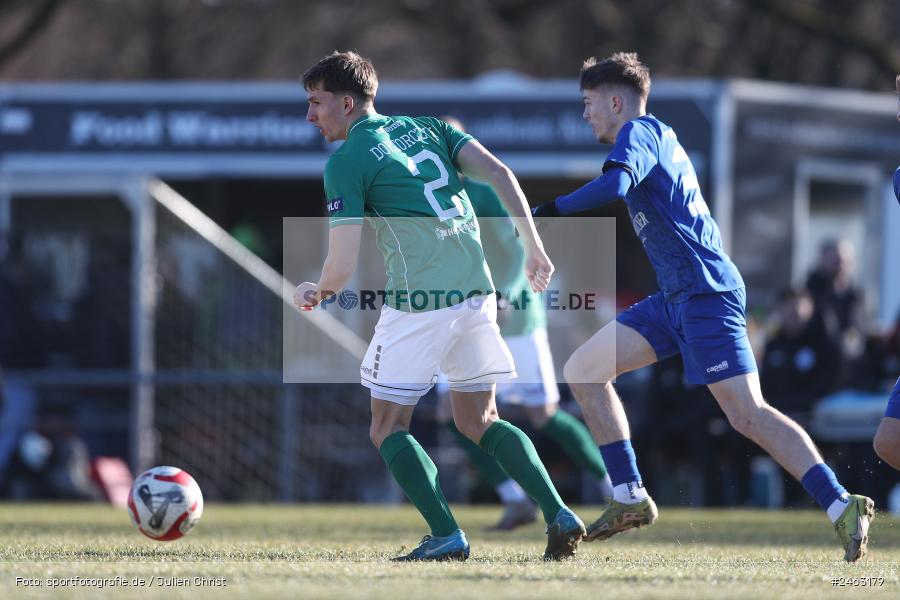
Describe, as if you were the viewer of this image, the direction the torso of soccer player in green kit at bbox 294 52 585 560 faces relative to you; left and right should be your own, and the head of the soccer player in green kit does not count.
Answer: facing away from the viewer and to the left of the viewer

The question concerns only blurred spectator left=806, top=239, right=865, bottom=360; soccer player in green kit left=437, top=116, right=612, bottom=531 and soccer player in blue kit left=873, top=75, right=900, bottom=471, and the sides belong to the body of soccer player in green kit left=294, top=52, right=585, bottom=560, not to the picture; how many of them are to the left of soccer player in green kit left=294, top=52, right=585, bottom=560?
0

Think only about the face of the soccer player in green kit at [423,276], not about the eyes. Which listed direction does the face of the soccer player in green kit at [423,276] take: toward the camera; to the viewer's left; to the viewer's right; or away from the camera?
to the viewer's left

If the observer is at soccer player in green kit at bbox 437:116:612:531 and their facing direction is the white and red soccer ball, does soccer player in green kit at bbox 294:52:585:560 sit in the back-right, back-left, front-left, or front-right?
front-left

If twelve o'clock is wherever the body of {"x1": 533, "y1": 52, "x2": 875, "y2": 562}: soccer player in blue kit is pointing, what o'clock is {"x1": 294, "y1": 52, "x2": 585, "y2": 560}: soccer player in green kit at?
The soccer player in green kit is roughly at 11 o'clock from the soccer player in blue kit.

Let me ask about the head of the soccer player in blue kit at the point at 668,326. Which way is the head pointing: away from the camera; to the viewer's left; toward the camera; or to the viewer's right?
to the viewer's left

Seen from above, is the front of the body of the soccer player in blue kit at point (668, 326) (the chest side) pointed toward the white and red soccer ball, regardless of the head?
yes

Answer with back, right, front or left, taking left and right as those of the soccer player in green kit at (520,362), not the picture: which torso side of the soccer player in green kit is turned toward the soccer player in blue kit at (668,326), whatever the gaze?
left

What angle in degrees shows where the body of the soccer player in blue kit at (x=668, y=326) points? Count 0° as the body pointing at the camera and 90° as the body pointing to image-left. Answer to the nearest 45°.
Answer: approximately 90°

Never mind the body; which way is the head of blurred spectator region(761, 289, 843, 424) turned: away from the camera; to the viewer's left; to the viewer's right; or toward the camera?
toward the camera
